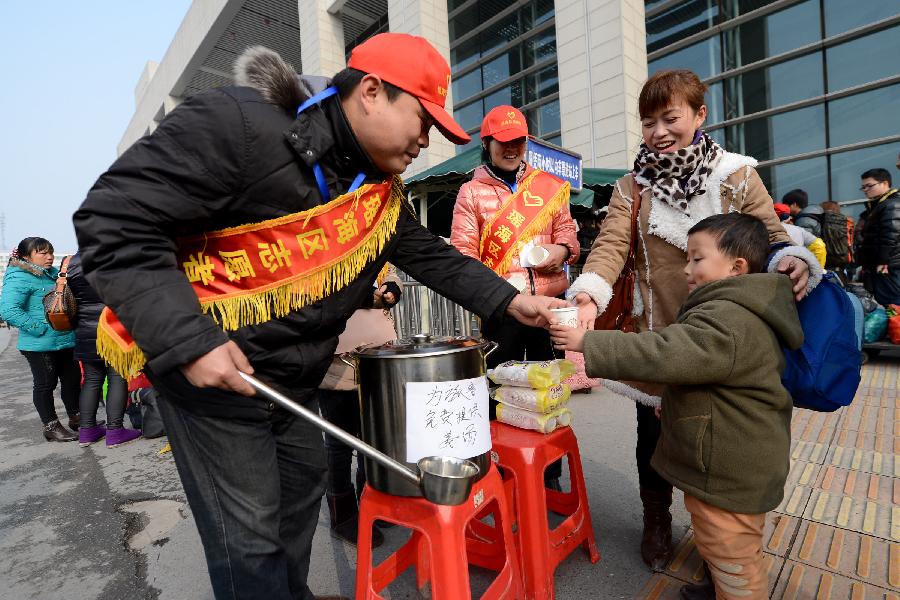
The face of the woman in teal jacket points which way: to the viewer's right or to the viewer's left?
to the viewer's right

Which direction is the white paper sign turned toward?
toward the camera

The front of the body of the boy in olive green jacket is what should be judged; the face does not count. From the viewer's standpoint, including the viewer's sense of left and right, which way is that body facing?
facing to the left of the viewer

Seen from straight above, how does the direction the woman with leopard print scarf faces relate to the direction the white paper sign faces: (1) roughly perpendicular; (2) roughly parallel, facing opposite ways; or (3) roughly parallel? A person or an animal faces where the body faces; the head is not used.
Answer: roughly perpendicular

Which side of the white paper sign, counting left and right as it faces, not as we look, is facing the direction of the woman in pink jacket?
back

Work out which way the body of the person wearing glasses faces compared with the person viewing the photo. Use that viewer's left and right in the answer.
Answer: facing to the left of the viewer

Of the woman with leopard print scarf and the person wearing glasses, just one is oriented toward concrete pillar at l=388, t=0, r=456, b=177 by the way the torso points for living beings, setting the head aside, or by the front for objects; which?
the person wearing glasses

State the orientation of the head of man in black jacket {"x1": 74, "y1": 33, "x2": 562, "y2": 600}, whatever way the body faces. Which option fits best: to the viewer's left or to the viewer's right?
to the viewer's right

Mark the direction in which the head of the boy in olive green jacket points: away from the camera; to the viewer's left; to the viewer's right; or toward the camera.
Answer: to the viewer's left

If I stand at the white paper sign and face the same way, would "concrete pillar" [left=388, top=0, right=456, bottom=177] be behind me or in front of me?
behind

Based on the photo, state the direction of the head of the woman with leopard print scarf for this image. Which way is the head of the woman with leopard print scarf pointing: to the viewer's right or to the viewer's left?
to the viewer's left
